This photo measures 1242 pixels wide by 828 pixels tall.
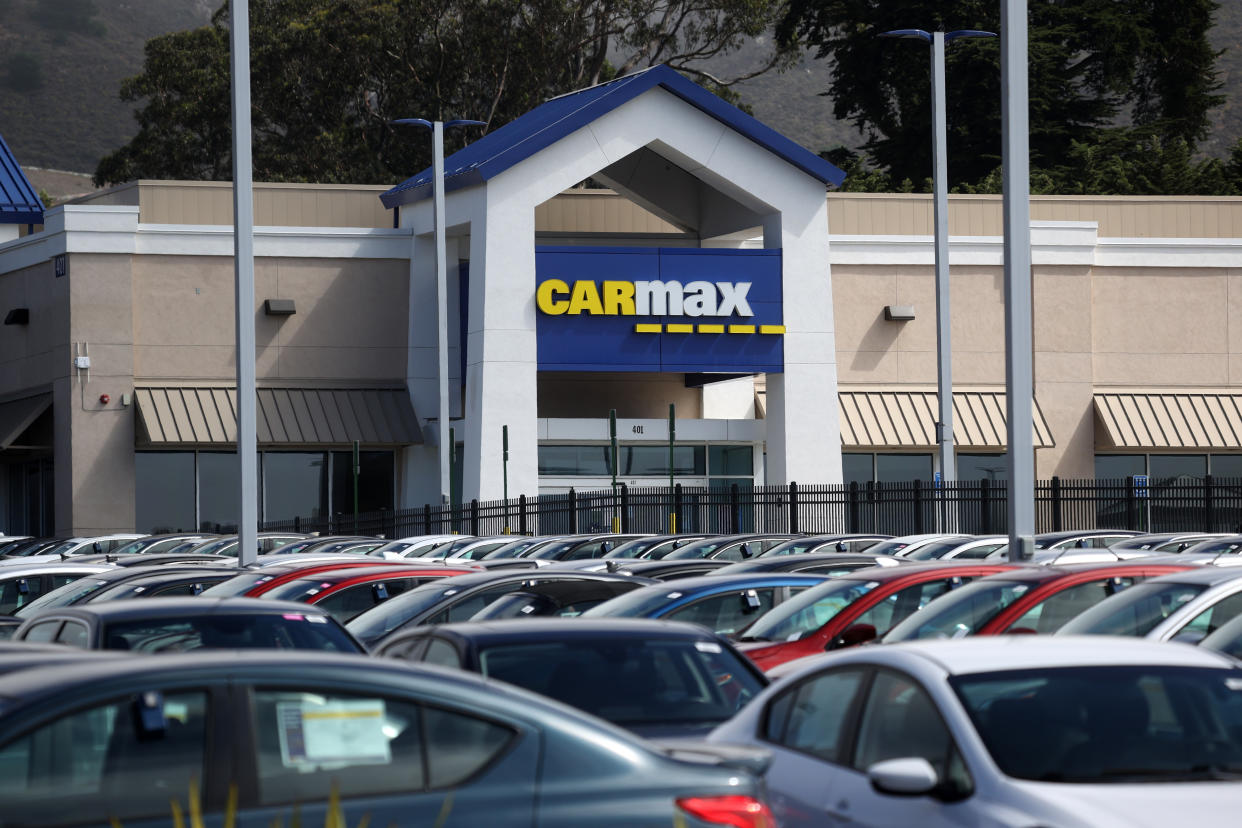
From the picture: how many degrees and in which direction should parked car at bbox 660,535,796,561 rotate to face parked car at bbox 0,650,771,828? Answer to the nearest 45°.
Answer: approximately 45° to its left

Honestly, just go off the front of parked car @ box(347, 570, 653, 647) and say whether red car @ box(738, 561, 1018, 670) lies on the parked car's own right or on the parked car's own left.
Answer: on the parked car's own left

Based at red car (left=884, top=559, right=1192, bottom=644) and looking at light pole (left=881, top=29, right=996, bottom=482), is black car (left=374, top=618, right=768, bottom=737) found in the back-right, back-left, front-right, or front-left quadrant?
back-left

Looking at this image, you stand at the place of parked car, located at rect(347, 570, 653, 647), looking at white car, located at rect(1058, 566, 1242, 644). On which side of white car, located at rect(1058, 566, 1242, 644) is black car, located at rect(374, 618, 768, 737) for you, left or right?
right

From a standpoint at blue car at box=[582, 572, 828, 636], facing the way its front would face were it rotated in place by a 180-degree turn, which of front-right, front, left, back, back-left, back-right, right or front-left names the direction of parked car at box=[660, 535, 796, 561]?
front-left

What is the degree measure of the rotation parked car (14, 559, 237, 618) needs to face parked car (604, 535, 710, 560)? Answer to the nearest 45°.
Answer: approximately 180°

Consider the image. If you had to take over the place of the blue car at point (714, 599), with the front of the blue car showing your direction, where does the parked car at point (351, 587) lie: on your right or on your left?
on your right

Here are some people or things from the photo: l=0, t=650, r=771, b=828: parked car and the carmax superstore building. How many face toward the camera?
1

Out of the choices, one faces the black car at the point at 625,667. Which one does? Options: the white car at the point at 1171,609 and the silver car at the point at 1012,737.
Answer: the white car at the point at 1171,609
